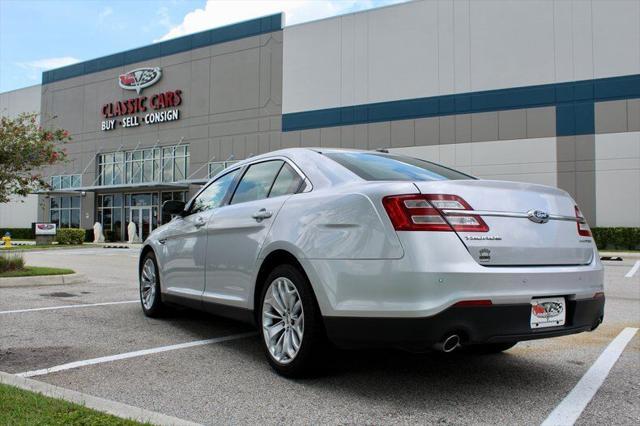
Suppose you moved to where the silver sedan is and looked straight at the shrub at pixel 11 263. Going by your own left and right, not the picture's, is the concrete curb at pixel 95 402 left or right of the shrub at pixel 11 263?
left

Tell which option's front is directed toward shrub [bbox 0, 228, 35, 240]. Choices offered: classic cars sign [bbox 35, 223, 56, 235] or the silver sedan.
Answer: the silver sedan

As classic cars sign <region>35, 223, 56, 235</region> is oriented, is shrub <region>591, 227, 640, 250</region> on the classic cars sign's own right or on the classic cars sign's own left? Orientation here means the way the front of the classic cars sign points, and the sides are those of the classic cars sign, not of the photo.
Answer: on the classic cars sign's own left

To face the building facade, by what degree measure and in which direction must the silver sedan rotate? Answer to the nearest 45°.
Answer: approximately 45° to its right

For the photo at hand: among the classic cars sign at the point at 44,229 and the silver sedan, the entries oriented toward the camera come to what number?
1

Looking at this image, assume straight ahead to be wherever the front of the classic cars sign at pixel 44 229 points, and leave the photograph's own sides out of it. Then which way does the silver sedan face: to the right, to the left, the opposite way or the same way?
the opposite way

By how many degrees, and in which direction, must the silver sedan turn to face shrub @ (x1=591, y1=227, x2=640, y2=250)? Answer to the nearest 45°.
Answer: approximately 90° to its right

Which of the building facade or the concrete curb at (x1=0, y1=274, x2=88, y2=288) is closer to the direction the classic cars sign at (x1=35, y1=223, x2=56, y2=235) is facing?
the concrete curb
